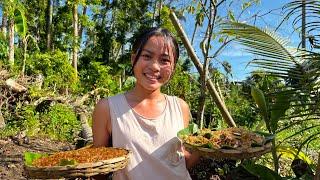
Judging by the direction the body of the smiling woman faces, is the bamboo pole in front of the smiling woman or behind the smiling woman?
behind

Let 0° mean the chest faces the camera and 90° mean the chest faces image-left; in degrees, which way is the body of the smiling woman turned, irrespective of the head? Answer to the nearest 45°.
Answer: approximately 0°

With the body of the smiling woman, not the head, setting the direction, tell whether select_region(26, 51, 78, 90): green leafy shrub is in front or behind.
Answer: behind

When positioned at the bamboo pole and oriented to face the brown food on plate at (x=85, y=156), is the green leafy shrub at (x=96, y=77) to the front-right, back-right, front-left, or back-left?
back-right
